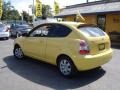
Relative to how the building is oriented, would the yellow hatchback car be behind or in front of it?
in front

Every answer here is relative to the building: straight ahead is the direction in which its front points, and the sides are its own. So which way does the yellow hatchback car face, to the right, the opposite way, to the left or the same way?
to the right

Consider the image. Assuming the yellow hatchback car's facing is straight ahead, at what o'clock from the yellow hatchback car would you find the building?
The building is roughly at 2 o'clock from the yellow hatchback car.

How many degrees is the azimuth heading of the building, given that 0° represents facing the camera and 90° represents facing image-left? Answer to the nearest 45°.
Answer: approximately 45°

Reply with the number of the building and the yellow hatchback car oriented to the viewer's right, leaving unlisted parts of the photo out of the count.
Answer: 0

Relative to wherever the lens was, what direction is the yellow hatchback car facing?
facing away from the viewer and to the left of the viewer
